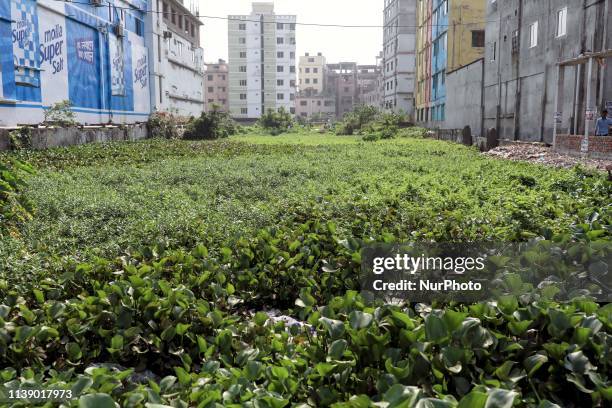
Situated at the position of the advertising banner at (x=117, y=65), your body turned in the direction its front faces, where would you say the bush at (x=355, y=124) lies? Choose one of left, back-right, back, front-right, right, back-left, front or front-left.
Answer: left

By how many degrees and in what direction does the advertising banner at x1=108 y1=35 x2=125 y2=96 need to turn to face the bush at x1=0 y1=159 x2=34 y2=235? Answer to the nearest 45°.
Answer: approximately 45° to its right

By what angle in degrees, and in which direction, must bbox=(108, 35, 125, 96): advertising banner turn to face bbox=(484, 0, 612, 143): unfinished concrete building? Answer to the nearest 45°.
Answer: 0° — it already faces it

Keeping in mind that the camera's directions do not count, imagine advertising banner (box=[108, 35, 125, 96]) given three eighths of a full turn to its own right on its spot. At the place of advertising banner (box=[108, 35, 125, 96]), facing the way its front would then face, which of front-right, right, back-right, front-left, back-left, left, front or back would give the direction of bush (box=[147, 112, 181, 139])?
back-right

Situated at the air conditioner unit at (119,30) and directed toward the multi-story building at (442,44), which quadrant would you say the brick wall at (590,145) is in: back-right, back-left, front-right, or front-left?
front-right

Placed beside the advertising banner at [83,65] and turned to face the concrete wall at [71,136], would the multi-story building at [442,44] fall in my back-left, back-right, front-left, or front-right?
back-left

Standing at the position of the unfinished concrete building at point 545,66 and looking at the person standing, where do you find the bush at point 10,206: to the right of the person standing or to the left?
right

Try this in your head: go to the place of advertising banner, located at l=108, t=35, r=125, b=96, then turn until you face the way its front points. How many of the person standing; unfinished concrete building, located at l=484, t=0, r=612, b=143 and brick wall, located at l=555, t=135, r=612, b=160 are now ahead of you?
3

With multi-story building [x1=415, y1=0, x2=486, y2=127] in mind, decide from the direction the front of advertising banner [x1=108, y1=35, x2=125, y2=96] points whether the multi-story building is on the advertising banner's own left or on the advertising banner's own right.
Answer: on the advertising banner's own left

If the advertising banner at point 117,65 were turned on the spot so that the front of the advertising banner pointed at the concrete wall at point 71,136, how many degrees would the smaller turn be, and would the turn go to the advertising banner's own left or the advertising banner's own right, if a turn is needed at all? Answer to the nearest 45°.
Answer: approximately 45° to the advertising banner's own right

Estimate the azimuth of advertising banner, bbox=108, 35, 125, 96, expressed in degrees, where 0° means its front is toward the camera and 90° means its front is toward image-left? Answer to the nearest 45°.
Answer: approximately 315°

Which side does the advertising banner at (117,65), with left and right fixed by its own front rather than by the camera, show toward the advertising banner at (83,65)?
right

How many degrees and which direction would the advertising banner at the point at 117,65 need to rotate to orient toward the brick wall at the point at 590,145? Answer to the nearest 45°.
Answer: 0° — it already faces it
